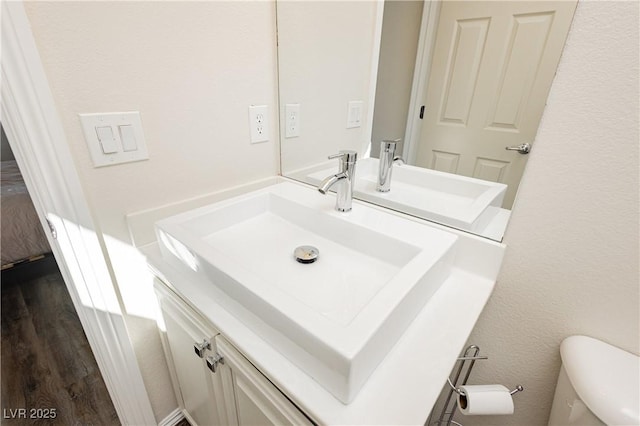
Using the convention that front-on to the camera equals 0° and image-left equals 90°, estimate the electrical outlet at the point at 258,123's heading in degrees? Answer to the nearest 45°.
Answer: approximately 315°

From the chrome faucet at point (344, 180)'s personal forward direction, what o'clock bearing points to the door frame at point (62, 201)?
The door frame is roughly at 1 o'clock from the chrome faucet.

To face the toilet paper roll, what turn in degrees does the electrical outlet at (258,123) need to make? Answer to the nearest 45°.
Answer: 0° — it already faces it

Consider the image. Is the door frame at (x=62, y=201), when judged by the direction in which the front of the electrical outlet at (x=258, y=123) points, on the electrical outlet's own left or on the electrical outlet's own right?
on the electrical outlet's own right
